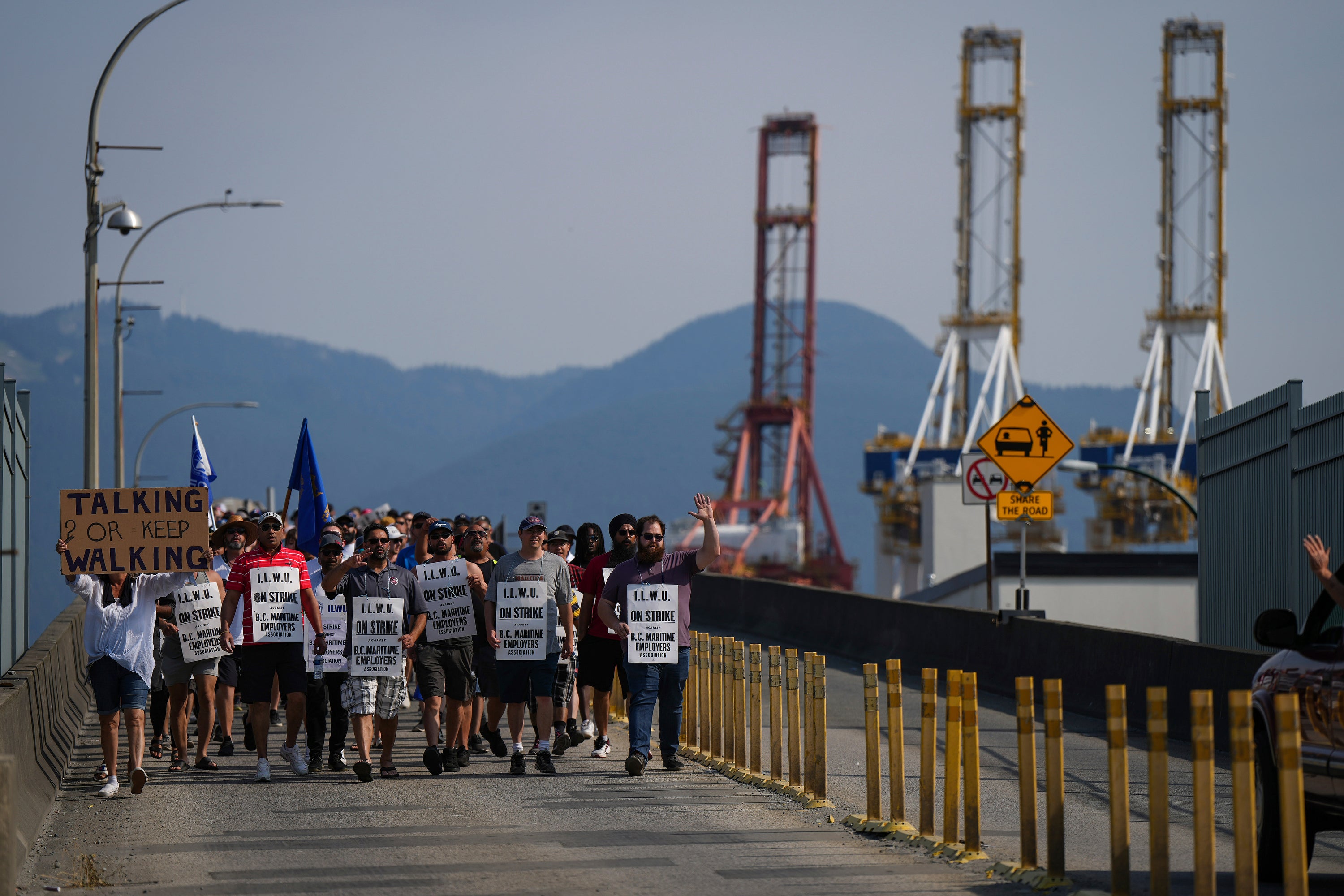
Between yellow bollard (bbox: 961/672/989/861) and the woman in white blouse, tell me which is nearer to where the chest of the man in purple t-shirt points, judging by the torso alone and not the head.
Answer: the yellow bollard

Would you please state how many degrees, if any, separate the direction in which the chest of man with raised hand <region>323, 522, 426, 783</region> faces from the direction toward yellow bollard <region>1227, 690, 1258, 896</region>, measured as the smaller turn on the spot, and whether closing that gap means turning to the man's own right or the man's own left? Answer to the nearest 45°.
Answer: approximately 45° to the man's own left

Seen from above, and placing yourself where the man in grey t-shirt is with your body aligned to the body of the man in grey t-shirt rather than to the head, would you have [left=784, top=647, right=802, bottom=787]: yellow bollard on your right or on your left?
on your left

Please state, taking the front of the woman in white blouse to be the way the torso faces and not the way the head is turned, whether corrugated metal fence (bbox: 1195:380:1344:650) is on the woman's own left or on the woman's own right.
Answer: on the woman's own left

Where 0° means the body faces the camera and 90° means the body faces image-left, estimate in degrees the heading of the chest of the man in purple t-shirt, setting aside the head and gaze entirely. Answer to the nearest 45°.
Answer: approximately 0°

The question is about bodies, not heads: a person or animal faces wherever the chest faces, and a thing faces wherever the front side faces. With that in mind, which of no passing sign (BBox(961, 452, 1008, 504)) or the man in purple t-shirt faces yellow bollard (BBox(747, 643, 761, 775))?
the no passing sign

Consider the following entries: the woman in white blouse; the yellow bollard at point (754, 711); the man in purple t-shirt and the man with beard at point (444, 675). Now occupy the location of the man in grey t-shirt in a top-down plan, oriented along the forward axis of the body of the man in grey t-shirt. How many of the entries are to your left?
2
